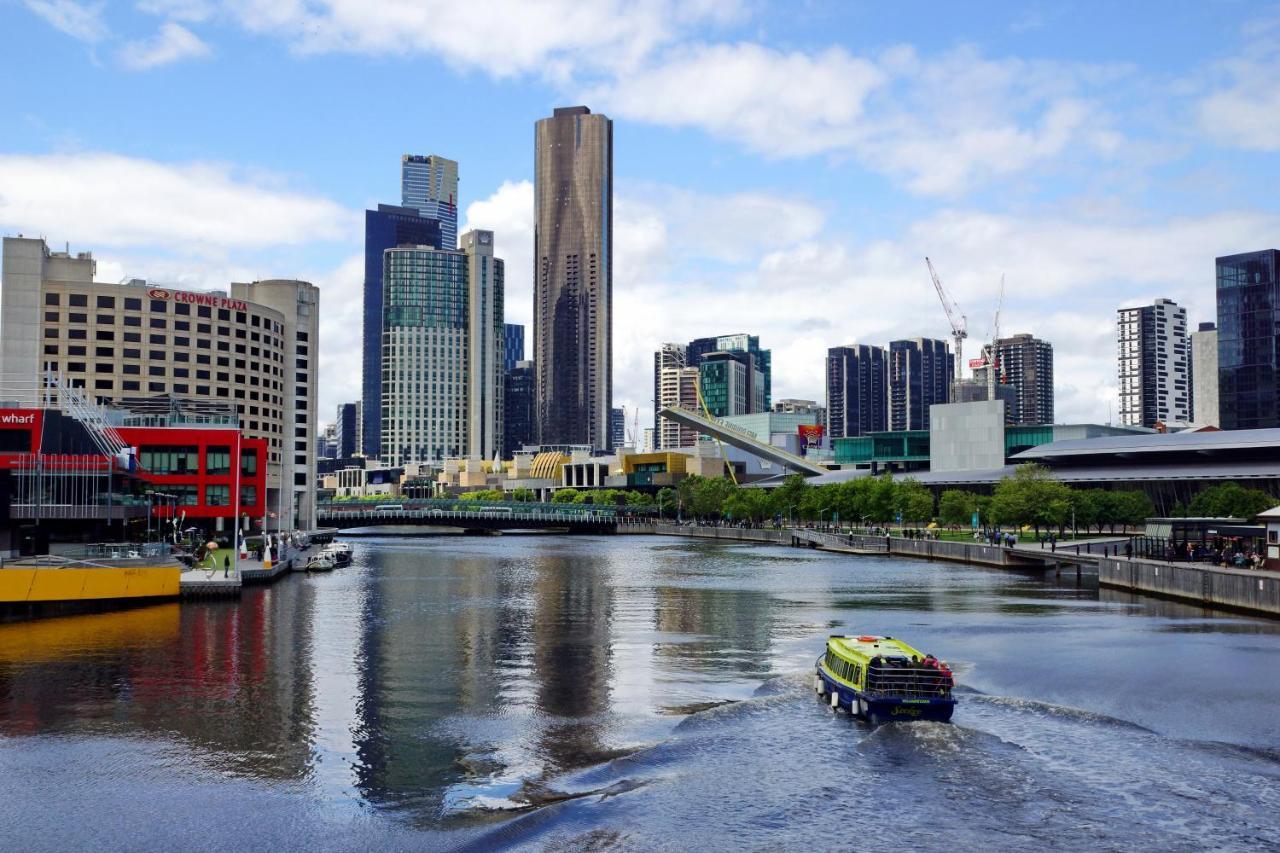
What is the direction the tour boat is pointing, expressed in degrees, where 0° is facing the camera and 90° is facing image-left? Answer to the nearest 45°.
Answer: approximately 135°
